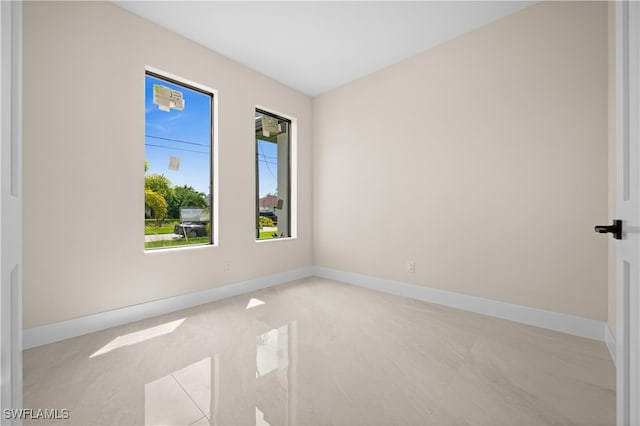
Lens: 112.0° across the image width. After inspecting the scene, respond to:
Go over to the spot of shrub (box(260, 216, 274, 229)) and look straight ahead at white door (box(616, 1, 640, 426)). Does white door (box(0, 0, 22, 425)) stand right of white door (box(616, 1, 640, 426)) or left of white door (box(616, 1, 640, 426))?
right

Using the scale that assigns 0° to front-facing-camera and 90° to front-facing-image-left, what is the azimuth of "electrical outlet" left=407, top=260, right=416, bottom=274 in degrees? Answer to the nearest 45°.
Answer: approximately 45°

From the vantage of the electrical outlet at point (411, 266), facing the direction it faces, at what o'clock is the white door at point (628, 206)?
The white door is roughly at 10 o'clock from the electrical outlet.

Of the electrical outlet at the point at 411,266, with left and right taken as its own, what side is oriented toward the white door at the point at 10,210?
front

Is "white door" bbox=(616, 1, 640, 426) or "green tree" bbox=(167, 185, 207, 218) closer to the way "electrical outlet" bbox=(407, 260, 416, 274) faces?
the green tree
